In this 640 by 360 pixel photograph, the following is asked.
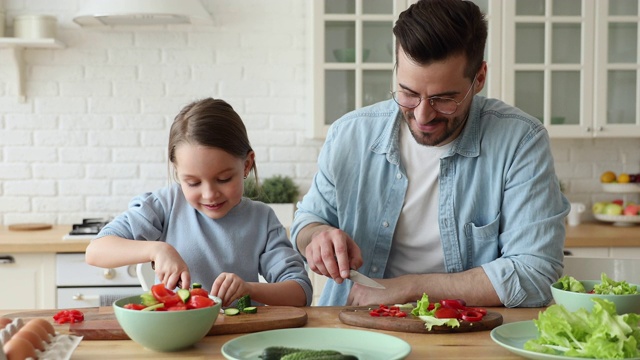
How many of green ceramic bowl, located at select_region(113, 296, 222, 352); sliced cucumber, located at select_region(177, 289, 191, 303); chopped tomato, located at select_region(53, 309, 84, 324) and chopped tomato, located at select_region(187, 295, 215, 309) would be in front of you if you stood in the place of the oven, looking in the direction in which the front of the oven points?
4

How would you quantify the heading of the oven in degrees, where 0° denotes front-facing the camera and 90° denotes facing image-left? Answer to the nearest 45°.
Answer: approximately 0°

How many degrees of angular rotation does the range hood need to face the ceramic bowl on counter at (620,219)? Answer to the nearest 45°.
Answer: approximately 90° to its left

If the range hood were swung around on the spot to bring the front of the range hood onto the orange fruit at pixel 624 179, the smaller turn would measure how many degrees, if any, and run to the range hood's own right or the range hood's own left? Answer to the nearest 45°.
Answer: approximately 90° to the range hood's own left

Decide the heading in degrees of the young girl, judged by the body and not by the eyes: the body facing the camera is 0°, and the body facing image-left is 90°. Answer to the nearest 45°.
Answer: approximately 0°

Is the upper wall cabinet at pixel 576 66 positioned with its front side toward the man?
yes

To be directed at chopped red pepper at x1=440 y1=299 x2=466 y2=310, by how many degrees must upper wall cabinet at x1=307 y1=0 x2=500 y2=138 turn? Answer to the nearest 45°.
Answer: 0° — it already faces it

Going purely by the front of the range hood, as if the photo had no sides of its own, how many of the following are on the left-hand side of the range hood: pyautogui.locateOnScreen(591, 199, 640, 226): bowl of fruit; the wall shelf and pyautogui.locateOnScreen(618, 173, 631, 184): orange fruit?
2

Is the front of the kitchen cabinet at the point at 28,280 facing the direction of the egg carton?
yes

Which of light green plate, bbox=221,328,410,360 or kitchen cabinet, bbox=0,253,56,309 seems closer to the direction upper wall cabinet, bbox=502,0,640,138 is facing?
the light green plate
